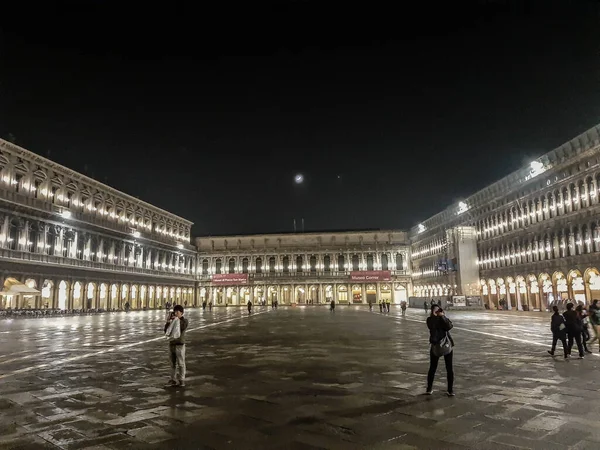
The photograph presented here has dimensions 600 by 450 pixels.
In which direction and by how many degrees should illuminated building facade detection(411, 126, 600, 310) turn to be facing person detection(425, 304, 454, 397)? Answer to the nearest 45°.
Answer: approximately 45° to its left

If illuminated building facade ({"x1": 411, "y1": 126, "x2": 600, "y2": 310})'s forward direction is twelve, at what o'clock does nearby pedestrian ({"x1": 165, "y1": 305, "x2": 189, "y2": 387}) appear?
The nearby pedestrian is roughly at 11 o'clock from the illuminated building facade.

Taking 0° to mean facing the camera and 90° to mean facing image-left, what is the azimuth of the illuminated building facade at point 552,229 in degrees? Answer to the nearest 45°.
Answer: approximately 45°

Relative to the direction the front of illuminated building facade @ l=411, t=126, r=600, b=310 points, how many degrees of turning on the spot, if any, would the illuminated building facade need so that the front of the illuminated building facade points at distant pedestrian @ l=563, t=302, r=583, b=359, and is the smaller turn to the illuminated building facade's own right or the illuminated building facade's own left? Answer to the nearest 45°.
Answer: approximately 45° to the illuminated building facade's own left
